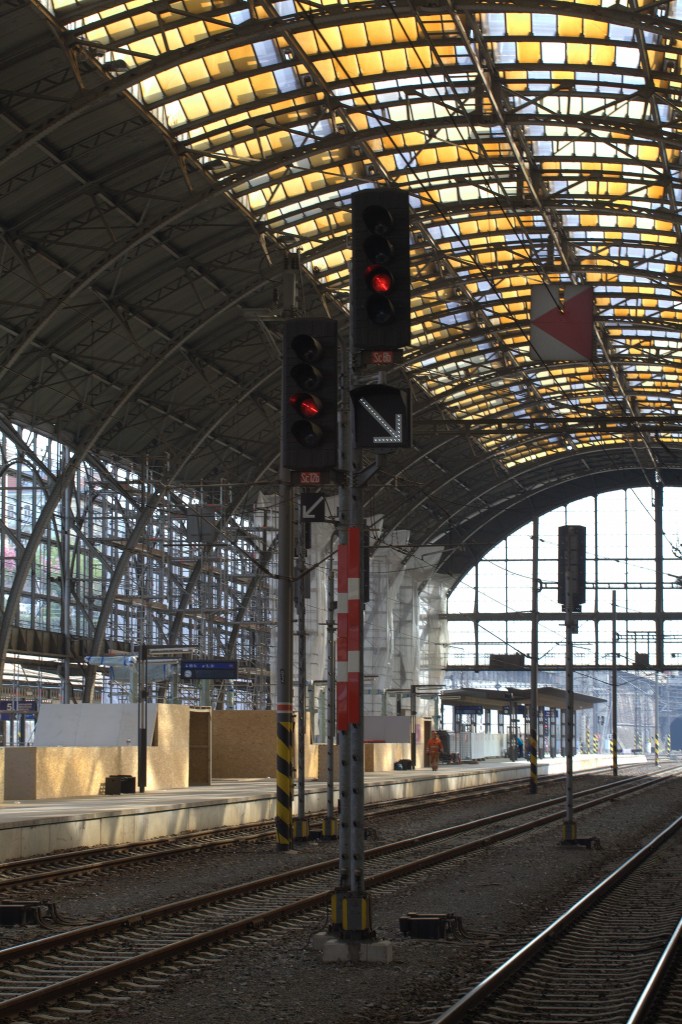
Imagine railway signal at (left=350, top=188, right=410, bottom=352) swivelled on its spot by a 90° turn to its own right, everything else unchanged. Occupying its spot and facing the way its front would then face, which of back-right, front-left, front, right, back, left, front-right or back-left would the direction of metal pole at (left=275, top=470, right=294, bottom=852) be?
right

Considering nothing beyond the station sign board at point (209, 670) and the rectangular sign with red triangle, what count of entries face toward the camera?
2

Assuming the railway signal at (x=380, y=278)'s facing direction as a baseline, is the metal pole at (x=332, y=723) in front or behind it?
behind

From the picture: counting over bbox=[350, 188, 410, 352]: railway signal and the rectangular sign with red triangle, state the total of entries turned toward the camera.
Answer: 2

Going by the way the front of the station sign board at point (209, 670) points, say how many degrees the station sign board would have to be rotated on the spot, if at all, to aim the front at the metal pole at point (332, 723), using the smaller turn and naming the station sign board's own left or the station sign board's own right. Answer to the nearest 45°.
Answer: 0° — it already faces it

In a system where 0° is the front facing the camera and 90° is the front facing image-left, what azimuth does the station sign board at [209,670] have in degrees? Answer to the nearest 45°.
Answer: approximately 0°

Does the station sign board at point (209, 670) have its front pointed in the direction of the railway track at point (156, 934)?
yes

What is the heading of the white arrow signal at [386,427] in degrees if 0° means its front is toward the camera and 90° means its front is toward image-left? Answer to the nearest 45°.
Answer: approximately 0°

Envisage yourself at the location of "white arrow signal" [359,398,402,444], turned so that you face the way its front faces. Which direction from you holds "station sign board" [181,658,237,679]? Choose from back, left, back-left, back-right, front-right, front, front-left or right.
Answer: back
